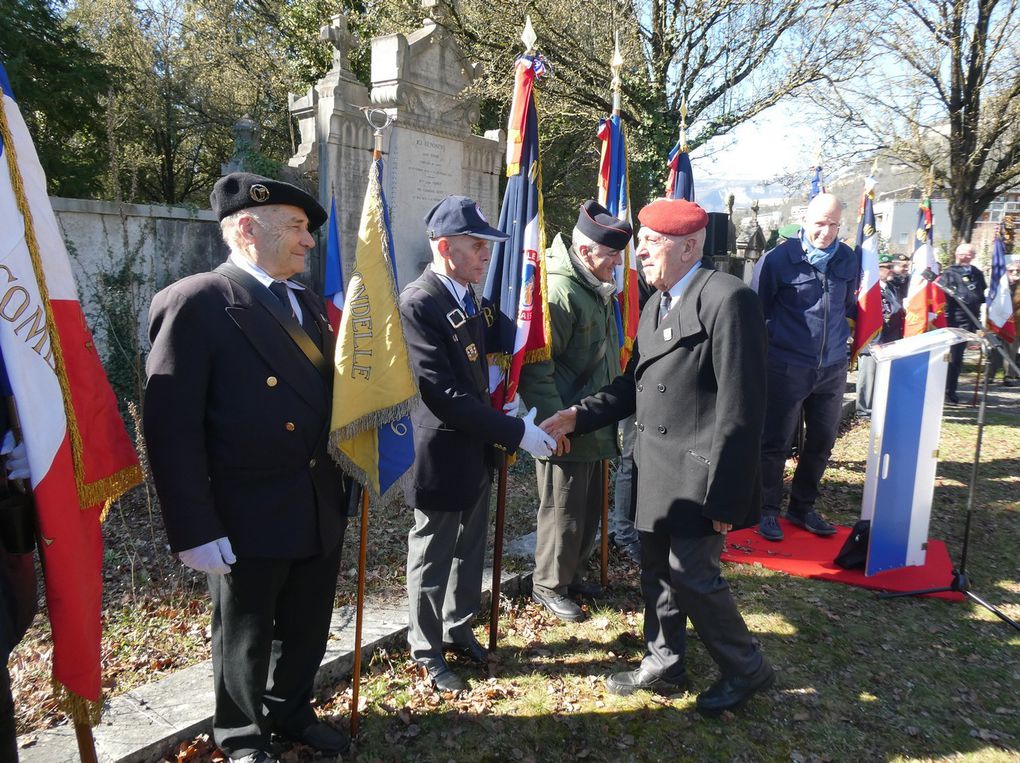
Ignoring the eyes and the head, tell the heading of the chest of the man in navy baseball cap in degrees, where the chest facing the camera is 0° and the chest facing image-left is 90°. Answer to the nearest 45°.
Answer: approximately 315°

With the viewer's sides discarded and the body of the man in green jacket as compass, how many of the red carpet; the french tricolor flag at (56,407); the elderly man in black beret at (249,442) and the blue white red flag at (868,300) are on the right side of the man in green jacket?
2

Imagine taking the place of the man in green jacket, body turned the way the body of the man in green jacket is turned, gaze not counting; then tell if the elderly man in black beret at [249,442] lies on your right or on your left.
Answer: on your right

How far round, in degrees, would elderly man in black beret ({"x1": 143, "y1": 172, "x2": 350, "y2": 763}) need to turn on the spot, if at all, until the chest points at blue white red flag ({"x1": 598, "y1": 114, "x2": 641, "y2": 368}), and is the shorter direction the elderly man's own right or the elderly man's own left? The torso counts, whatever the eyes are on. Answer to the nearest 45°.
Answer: approximately 90° to the elderly man's own left

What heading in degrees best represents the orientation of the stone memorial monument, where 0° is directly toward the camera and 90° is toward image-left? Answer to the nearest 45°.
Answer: approximately 315°

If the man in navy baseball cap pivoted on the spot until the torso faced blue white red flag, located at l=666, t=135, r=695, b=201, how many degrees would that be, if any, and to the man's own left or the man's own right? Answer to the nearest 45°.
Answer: approximately 90° to the man's own left

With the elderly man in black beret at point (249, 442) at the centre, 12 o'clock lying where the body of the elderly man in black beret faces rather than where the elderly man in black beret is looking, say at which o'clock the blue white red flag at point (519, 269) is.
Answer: The blue white red flag is roughly at 9 o'clock from the elderly man in black beret.

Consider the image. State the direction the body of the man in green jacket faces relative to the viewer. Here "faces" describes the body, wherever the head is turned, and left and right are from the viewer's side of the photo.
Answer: facing the viewer and to the right of the viewer

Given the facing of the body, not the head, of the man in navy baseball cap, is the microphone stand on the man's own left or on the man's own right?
on the man's own left

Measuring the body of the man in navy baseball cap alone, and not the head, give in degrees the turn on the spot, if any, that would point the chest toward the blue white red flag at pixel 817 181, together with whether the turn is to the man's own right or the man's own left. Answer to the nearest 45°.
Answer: approximately 90° to the man's own left

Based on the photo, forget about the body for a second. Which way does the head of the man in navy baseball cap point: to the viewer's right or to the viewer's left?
to the viewer's right

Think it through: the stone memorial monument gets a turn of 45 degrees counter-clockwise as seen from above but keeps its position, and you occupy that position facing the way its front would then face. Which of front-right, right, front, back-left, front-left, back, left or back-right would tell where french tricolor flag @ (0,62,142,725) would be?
right
